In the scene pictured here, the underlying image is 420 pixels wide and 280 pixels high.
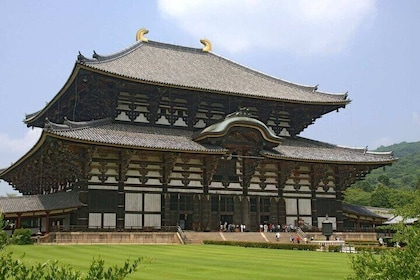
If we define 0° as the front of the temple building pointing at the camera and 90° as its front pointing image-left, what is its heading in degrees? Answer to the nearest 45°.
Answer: approximately 315°

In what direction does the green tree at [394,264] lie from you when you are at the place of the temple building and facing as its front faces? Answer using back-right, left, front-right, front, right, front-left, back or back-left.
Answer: front-right
